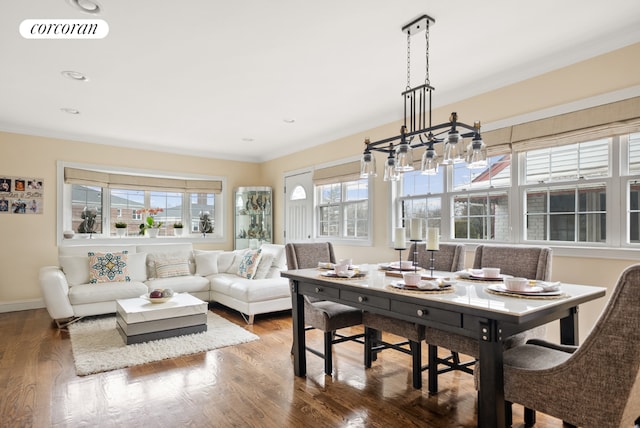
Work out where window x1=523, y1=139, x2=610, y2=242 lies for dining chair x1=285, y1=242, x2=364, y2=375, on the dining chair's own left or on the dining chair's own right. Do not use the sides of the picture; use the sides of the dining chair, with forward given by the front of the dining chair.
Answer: on the dining chair's own left

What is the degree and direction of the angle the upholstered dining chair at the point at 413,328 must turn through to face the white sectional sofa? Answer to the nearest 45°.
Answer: approximately 45° to its right

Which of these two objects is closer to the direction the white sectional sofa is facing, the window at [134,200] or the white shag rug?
the white shag rug

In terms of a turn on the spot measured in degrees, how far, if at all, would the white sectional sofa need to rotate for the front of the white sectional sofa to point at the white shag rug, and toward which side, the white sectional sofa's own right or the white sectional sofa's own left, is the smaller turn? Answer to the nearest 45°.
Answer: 0° — it already faces it

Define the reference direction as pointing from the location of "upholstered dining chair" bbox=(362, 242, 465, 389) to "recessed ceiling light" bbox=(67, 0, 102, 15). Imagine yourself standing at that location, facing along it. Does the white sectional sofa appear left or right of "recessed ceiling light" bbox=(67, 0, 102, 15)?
right

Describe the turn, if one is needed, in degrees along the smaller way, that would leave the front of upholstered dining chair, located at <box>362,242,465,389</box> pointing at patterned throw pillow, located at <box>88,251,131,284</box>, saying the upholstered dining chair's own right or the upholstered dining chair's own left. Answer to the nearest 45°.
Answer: approximately 45° to the upholstered dining chair's own right

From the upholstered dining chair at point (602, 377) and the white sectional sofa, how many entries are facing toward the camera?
1
